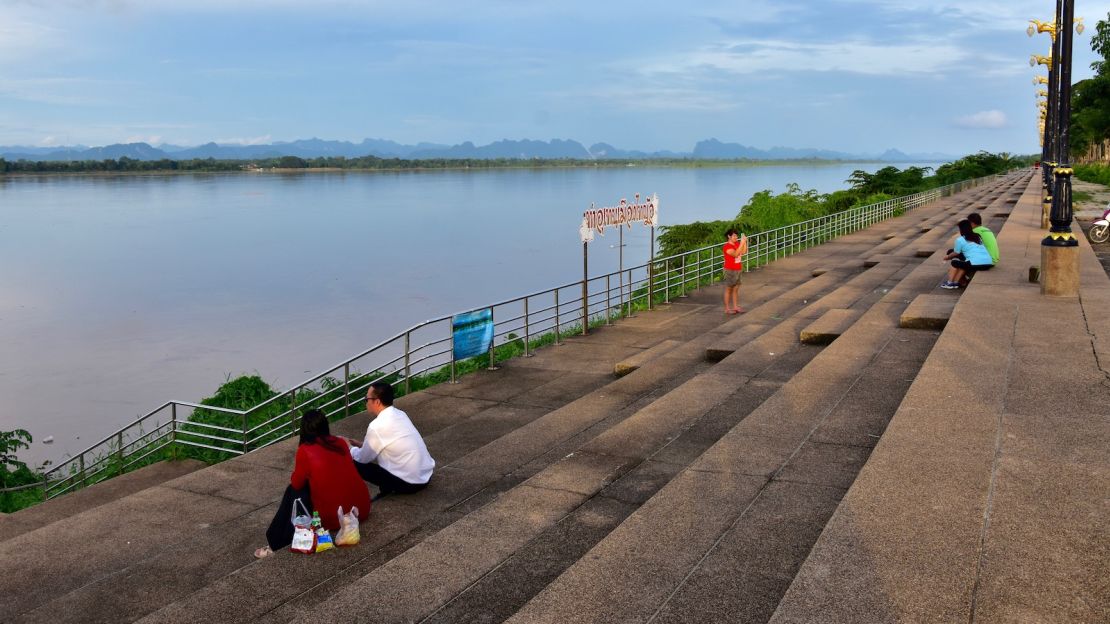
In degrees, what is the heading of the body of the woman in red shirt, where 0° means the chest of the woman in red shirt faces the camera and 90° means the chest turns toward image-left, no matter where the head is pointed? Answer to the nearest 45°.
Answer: approximately 135°

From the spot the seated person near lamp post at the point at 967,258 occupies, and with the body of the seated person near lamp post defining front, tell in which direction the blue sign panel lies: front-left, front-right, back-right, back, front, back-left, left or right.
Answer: front-left

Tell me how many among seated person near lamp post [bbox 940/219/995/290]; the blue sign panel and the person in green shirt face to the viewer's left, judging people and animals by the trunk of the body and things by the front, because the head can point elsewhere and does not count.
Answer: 2

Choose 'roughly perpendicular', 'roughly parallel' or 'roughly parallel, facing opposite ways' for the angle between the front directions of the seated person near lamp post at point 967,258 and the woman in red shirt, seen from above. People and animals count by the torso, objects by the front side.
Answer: roughly parallel

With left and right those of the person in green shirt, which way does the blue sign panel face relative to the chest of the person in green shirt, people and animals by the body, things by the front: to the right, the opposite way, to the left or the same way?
the opposite way

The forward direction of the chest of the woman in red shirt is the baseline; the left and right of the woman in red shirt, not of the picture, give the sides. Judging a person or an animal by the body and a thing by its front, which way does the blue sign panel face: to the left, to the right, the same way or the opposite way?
the opposite way

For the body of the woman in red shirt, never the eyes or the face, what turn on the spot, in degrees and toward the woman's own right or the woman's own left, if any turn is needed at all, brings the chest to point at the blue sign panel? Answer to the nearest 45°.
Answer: approximately 45° to the woman's own right

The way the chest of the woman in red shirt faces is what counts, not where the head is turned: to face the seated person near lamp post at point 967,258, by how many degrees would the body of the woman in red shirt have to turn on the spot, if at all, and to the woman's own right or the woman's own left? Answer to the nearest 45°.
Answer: approximately 90° to the woman's own right

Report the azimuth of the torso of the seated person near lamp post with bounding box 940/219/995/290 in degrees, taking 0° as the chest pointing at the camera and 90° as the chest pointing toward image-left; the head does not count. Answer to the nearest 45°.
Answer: approximately 90°

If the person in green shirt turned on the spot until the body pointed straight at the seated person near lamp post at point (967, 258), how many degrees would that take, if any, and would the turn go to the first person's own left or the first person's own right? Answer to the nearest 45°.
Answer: approximately 90° to the first person's own left

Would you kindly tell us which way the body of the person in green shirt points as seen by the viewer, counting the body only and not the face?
to the viewer's left

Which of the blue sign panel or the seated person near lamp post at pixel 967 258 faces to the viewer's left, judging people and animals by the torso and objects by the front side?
the seated person near lamp post

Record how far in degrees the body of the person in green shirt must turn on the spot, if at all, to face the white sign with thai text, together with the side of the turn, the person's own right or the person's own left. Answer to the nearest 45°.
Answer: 0° — they already face it

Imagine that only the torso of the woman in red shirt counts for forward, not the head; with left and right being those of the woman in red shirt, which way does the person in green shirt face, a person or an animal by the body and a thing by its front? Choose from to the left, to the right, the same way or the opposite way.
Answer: the same way

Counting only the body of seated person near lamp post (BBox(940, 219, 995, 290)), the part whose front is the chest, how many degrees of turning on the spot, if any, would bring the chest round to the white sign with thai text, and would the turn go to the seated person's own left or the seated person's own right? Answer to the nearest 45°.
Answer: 0° — they already face it
